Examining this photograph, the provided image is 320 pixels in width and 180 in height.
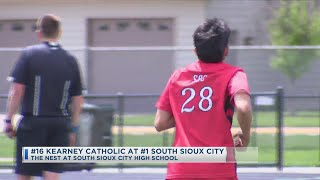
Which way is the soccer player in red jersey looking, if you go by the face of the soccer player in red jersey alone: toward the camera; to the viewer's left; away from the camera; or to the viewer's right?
away from the camera

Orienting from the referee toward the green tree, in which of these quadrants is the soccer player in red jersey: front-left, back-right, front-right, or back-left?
back-right

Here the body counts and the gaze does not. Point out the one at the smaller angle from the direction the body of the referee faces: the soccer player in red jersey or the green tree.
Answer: the green tree

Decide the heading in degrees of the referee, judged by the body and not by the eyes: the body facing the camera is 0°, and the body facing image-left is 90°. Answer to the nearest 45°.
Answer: approximately 180°

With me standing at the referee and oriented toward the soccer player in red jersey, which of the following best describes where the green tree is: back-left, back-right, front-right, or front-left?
back-left

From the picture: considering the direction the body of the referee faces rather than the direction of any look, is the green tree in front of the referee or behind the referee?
in front
